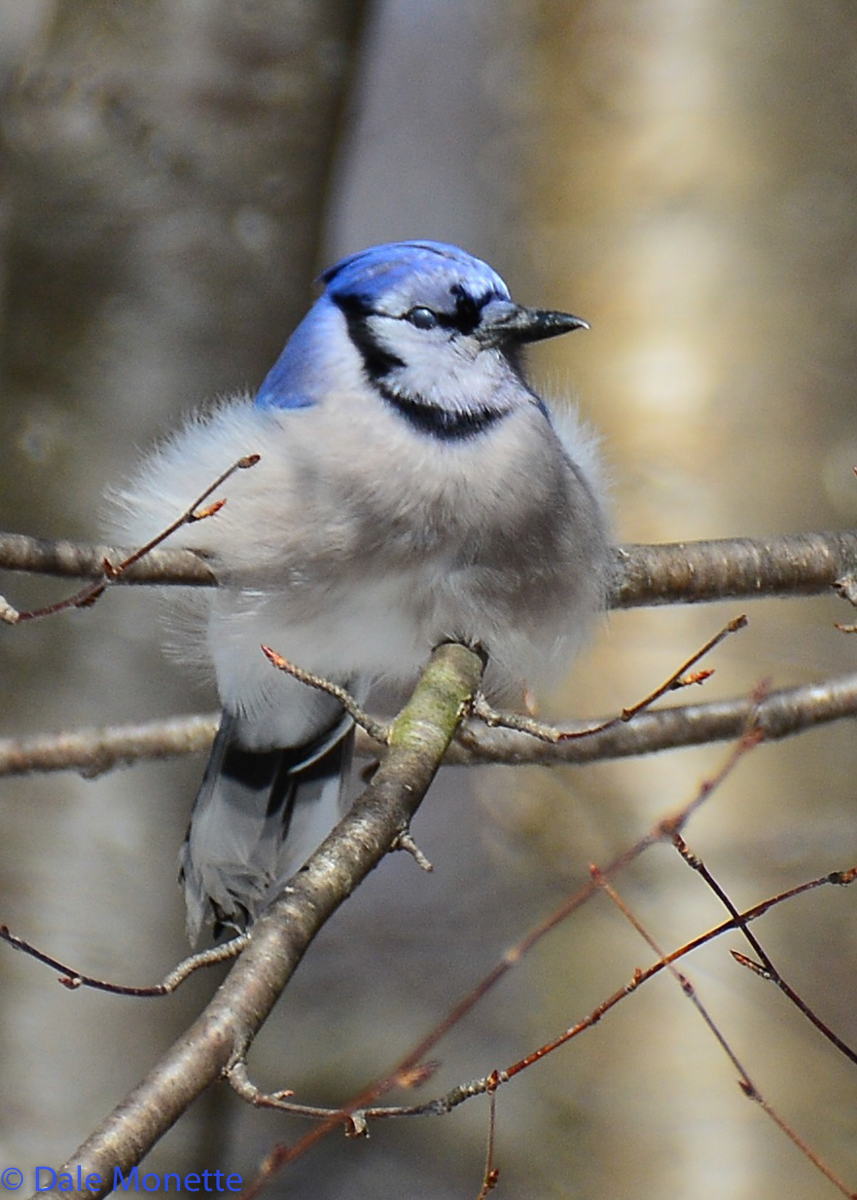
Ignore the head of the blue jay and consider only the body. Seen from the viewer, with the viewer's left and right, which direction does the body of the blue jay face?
facing the viewer and to the right of the viewer

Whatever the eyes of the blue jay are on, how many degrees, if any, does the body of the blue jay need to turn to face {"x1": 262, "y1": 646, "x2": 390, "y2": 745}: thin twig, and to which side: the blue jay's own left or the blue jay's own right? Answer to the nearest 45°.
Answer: approximately 45° to the blue jay's own right
